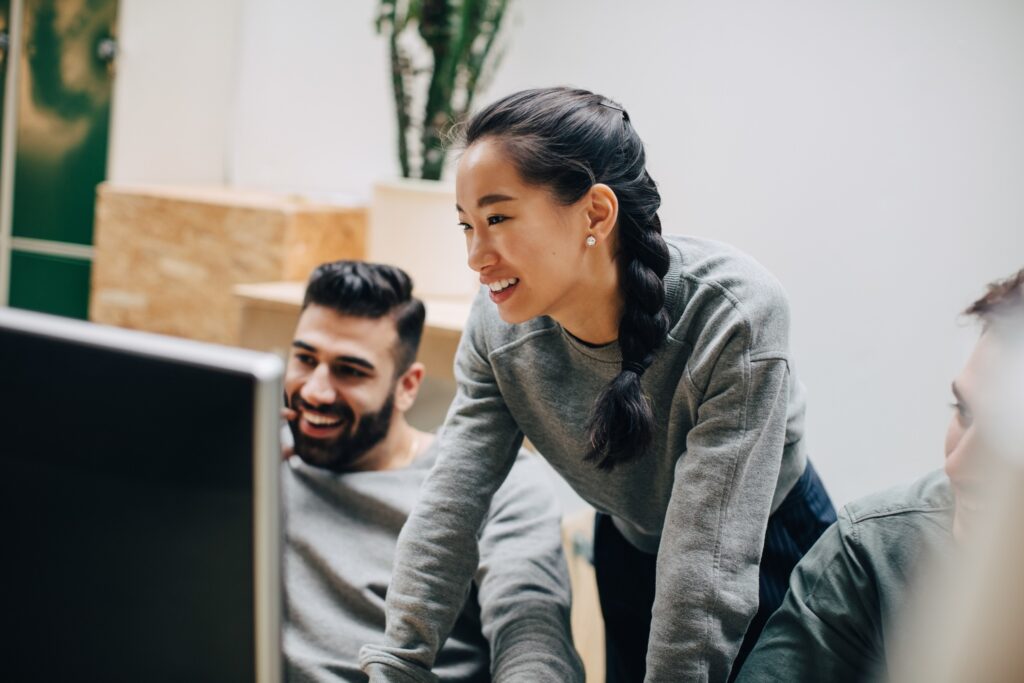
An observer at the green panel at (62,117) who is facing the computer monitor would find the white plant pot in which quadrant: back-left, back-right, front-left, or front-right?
front-left

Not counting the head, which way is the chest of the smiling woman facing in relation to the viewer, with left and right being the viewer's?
facing the viewer and to the left of the viewer

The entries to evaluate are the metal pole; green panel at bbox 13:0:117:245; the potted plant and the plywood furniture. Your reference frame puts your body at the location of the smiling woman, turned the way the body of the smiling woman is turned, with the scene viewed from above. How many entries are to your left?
0

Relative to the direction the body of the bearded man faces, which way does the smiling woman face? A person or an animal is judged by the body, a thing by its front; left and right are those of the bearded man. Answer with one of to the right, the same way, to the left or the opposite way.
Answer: the same way

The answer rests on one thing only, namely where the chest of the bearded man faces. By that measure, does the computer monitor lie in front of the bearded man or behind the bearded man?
in front

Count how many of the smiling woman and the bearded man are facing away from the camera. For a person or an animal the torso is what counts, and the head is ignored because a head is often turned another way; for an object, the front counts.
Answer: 0

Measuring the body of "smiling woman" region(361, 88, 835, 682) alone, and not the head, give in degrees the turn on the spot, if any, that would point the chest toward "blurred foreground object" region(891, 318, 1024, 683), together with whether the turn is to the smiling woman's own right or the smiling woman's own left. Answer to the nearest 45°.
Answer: approximately 45° to the smiling woman's own left

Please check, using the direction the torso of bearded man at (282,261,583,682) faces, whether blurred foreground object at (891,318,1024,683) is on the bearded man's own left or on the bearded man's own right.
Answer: on the bearded man's own left

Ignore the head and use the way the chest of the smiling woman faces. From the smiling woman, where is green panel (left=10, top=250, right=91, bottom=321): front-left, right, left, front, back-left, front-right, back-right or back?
right

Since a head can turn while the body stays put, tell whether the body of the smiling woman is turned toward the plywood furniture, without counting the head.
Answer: no

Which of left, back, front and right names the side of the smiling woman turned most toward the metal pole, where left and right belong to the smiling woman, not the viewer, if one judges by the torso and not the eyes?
right

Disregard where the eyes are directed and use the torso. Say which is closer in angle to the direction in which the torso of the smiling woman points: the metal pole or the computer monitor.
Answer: the computer monitor

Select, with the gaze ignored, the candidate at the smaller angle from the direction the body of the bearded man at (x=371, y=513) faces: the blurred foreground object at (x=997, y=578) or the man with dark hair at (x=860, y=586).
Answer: the blurred foreground object

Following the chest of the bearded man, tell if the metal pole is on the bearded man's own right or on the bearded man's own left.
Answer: on the bearded man's own right

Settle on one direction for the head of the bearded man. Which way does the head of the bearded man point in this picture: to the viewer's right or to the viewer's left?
to the viewer's left

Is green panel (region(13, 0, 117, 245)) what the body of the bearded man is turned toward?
no

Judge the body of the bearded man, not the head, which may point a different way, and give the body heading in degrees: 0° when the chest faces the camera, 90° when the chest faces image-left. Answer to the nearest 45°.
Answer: approximately 45°
